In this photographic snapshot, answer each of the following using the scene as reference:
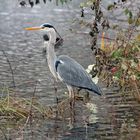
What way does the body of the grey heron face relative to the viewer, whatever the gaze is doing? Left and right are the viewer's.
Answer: facing to the left of the viewer

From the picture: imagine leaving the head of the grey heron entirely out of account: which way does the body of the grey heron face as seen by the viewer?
to the viewer's left
